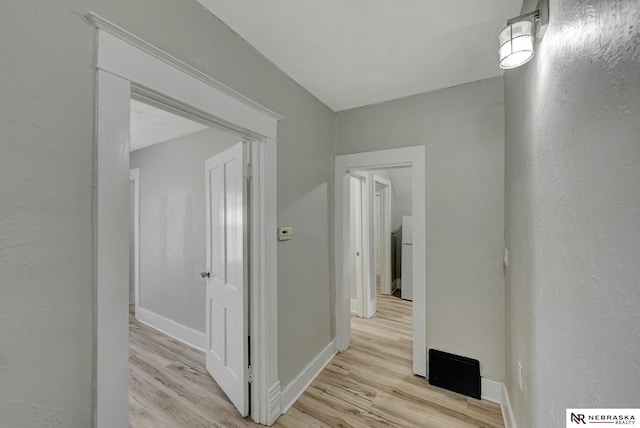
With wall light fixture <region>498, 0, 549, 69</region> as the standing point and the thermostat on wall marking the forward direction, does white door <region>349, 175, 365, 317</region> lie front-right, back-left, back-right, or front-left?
front-right

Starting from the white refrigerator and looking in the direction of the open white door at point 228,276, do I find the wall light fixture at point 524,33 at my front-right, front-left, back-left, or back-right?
front-left

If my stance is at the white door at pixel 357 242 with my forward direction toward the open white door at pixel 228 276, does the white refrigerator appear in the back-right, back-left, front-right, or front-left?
back-left

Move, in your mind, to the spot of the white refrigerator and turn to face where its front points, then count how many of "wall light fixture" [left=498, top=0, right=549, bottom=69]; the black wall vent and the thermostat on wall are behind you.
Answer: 0

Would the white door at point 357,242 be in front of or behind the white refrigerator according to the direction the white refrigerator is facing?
in front

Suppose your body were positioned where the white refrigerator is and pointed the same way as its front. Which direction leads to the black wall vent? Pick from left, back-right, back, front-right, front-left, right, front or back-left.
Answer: front

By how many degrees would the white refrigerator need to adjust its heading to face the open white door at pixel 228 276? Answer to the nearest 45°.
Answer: approximately 45° to its right

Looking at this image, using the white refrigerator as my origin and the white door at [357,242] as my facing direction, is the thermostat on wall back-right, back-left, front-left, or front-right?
front-left

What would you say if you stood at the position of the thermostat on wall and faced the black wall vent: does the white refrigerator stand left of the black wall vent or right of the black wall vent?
left

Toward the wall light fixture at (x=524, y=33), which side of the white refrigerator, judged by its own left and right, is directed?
front
